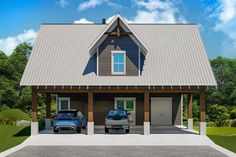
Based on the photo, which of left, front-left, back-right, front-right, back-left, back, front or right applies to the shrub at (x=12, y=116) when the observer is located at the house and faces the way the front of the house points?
back-right

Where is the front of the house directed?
toward the camera
